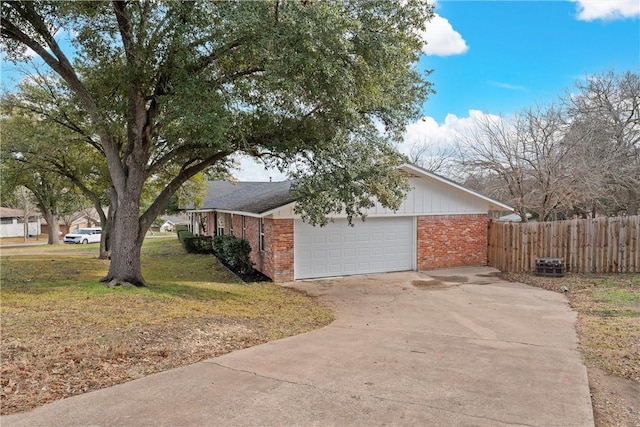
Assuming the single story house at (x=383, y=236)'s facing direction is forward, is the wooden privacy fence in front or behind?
behind

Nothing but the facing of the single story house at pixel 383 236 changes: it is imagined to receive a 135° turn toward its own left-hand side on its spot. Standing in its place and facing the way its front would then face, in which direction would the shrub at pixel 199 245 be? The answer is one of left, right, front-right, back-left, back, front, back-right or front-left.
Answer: back

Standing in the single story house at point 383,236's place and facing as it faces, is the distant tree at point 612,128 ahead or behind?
behind
